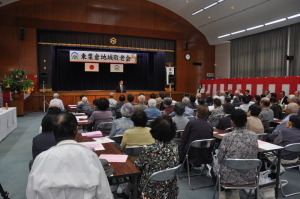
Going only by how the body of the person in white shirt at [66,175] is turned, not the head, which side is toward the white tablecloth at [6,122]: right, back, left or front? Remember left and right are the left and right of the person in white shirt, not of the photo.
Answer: front

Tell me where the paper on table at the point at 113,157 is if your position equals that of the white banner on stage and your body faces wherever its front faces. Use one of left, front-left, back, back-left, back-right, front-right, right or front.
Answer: front

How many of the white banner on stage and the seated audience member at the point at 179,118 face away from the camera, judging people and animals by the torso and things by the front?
1

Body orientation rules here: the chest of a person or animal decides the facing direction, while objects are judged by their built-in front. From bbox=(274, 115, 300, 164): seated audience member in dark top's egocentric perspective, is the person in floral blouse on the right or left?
on their left

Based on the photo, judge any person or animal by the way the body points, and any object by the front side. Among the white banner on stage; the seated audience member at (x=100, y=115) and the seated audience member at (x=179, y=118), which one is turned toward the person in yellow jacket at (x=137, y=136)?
the white banner on stage

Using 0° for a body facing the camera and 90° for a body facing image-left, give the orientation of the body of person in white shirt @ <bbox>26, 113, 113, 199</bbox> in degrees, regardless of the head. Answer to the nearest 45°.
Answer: approximately 180°

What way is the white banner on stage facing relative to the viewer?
toward the camera

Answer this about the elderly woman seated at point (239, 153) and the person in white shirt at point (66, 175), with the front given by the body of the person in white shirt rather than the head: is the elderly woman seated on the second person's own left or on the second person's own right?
on the second person's own right

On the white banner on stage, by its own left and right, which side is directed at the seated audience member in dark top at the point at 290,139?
front

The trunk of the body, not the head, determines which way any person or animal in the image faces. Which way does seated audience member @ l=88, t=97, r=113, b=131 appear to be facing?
away from the camera

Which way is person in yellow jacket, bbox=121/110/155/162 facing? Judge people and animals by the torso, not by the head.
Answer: away from the camera

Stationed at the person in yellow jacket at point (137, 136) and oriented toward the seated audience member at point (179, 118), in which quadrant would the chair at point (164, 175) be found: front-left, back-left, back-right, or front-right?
back-right

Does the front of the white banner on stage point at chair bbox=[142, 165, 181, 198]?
yes

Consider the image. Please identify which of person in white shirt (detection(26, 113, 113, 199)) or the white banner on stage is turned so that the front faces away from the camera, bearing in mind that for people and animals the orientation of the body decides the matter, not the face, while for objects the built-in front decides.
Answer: the person in white shirt

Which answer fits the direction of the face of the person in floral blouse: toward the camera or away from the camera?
away from the camera

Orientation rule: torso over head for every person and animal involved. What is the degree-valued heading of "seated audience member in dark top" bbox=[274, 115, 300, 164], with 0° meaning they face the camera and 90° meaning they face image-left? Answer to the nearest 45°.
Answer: approximately 135°

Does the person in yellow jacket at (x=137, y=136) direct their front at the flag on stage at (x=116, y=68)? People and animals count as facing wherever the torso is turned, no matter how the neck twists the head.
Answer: yes

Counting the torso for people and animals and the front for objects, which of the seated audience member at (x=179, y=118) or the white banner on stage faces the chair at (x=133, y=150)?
the white banner on stage

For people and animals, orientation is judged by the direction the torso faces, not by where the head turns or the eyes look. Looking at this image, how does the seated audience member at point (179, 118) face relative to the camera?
away from the camera
